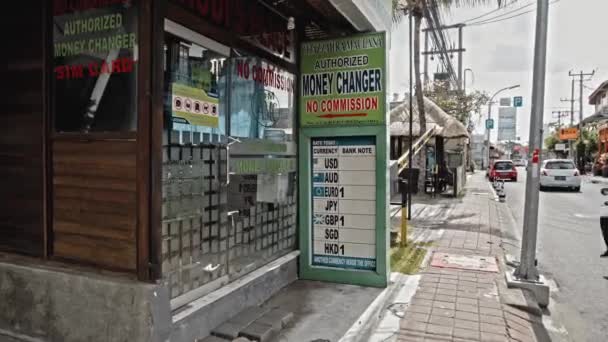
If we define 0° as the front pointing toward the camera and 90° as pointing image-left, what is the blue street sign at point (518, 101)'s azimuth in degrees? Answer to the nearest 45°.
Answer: approximately 0°

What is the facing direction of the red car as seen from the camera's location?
facing away from the viewer

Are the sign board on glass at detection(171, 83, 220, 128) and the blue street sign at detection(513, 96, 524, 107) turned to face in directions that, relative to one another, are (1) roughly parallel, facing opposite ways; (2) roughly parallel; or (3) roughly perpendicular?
roughly perpendicular

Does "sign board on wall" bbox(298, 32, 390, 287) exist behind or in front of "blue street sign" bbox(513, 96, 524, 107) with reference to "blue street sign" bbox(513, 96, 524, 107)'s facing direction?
in front

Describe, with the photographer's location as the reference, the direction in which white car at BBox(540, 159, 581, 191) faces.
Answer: facing away from the viewer

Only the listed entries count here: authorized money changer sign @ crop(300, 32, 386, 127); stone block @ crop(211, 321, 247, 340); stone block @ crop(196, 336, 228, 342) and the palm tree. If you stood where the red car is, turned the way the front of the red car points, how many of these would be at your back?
4

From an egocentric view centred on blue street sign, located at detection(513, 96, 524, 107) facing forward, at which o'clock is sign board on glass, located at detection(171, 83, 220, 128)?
The sign board on glass is roughly at 12 o'clock from the blue street sign.

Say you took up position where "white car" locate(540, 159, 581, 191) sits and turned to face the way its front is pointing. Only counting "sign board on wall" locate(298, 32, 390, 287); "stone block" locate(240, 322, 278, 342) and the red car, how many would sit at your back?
2

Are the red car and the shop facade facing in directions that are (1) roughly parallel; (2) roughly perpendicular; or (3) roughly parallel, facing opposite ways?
roughly perpendicular

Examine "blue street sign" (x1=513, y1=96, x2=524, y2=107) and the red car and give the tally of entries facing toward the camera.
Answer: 1

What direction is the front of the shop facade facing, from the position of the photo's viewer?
facing the viewer and to the right of the viewer

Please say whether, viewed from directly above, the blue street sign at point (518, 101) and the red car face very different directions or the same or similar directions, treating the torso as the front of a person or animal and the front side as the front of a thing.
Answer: very different directions

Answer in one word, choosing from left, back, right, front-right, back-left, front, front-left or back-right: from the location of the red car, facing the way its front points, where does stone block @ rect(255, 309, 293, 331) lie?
back

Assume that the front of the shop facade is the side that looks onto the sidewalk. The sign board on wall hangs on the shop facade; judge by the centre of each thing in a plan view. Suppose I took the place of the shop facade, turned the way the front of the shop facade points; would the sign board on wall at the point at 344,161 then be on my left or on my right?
on my left
